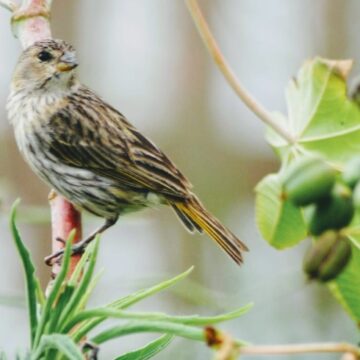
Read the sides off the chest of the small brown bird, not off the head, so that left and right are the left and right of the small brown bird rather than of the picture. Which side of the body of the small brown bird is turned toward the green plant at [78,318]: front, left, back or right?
left

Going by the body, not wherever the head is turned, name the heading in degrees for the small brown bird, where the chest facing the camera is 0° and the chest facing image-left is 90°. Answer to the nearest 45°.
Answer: approximately 90°

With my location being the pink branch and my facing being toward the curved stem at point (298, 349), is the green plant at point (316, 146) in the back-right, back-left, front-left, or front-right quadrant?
front-left
